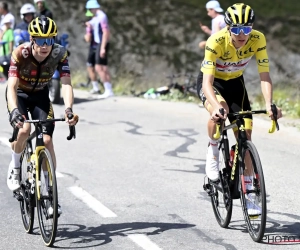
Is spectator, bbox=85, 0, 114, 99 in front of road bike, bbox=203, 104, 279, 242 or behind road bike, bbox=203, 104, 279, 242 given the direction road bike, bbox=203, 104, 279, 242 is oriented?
behind

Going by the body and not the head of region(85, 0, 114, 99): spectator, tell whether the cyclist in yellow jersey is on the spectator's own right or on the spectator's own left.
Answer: on the spectator's own left

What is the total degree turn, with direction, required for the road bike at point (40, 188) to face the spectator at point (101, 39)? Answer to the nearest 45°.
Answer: approximately 180°

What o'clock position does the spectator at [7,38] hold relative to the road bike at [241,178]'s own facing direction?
The spectator is roughly at 5 o'clock from the road bike.

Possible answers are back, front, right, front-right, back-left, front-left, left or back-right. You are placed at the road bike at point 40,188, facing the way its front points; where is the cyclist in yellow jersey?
left

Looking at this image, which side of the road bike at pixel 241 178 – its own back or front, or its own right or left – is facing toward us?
front

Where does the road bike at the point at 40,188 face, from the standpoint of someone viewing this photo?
facing the viewer
